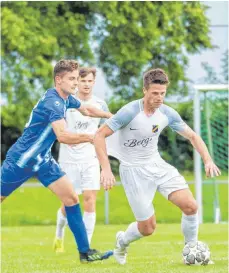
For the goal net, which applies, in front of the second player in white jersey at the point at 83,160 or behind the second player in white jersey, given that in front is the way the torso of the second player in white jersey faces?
behind

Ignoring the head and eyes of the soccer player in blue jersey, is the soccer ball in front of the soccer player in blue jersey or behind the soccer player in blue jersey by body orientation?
in front

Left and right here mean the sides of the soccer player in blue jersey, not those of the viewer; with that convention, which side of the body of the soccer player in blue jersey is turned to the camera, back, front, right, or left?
right

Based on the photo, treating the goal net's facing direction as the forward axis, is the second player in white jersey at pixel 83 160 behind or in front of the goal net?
in front

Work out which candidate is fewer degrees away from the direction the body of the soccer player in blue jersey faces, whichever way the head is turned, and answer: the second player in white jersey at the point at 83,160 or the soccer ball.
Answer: the soccer ball

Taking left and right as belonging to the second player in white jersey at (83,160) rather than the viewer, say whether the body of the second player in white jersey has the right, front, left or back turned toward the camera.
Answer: front

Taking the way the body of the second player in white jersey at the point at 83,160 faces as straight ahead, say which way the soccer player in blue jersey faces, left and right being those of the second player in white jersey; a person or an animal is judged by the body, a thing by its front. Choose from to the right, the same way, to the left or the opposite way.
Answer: to the left

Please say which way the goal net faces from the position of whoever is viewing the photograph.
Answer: facing the viewer
